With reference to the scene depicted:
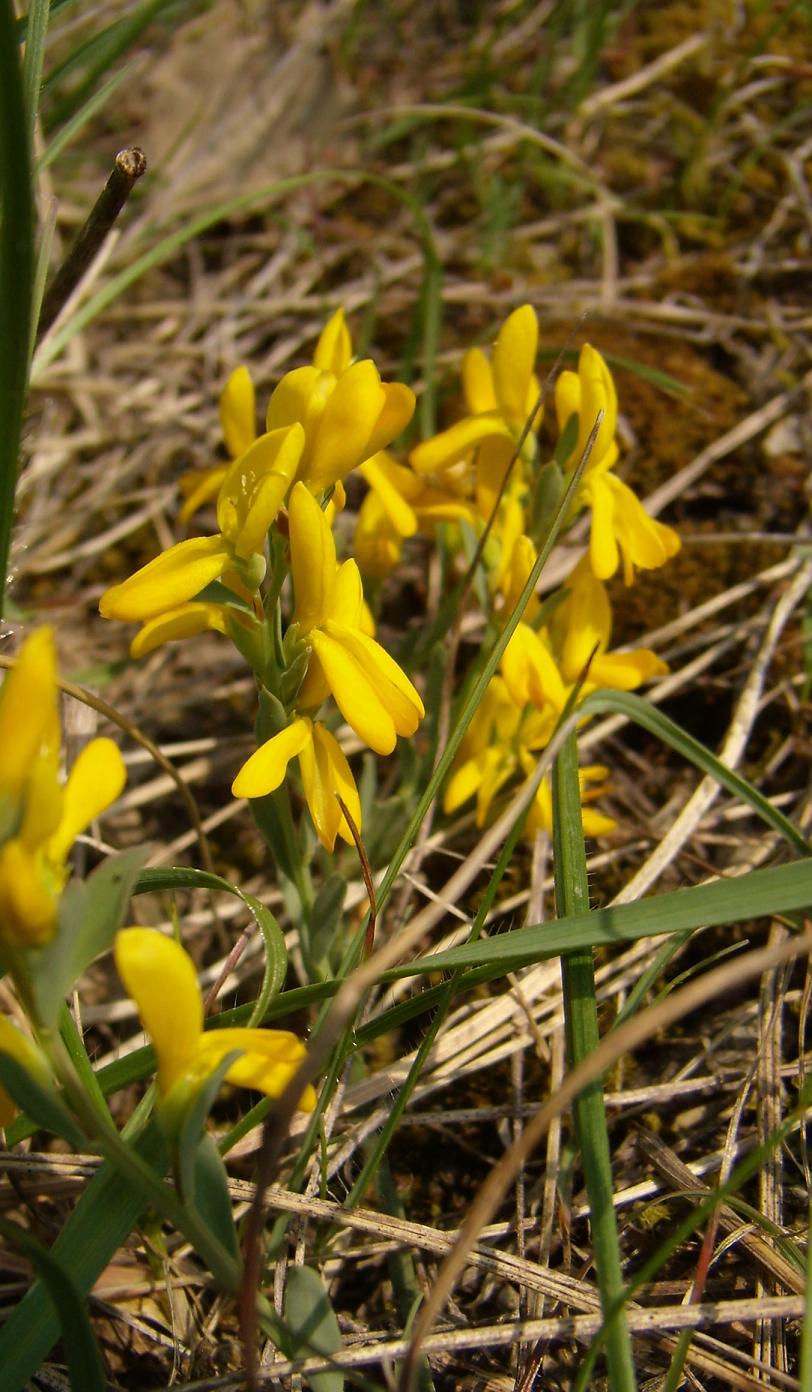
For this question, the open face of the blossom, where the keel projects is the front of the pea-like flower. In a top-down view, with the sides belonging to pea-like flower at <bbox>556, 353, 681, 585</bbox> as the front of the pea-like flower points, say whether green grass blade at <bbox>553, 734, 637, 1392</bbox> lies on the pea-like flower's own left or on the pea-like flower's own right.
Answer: on the pea-like flower's own right

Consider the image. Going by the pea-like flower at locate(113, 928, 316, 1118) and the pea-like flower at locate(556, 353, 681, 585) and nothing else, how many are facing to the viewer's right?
2

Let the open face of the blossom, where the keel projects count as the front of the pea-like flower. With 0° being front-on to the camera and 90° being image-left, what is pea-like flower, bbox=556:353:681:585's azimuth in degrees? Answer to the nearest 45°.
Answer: approximately 270°

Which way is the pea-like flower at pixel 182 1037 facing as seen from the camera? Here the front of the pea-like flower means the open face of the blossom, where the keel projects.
to the viewer's right
